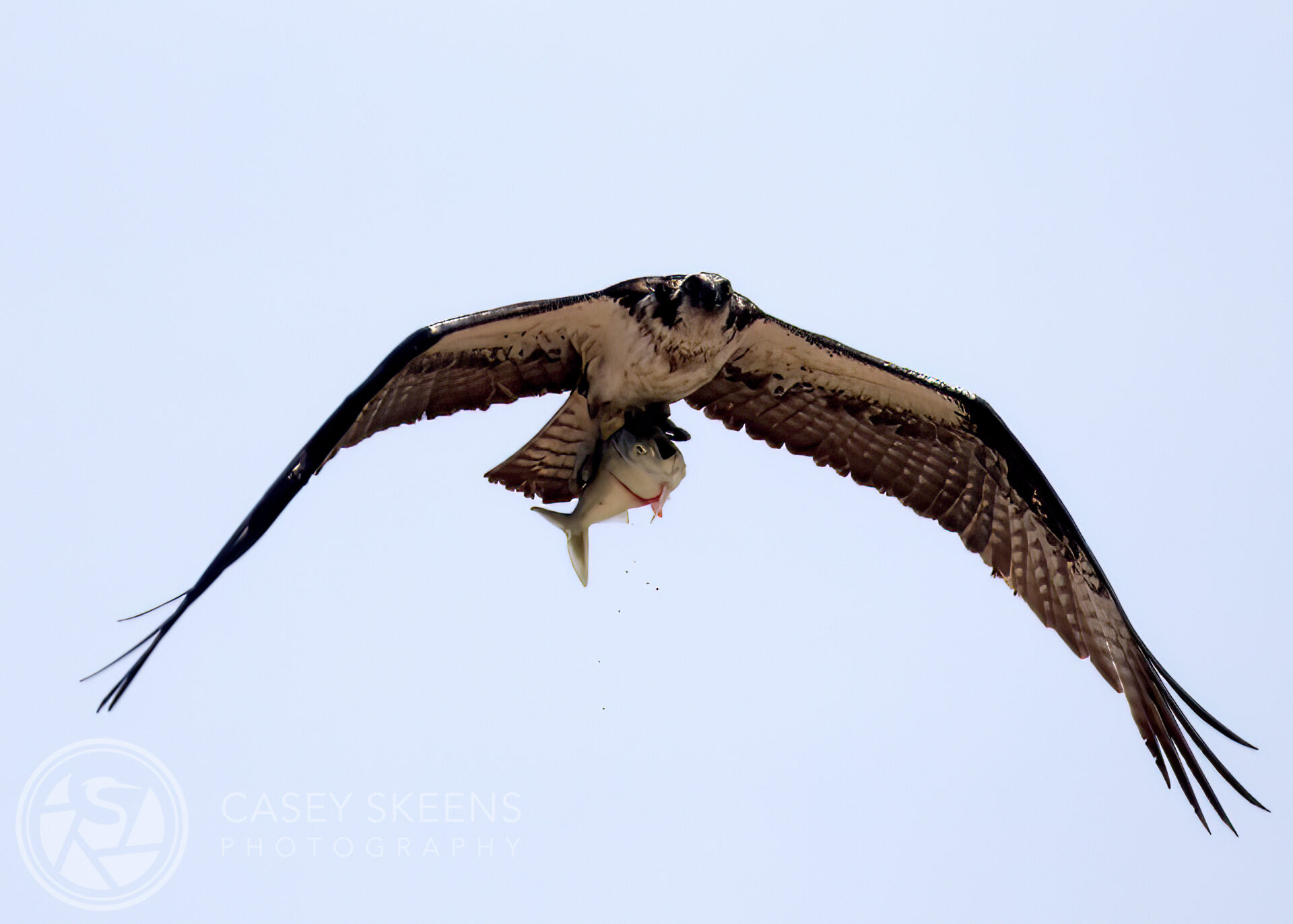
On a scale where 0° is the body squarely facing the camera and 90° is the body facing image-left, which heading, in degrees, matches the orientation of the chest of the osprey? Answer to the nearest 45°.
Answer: approximately 315°
